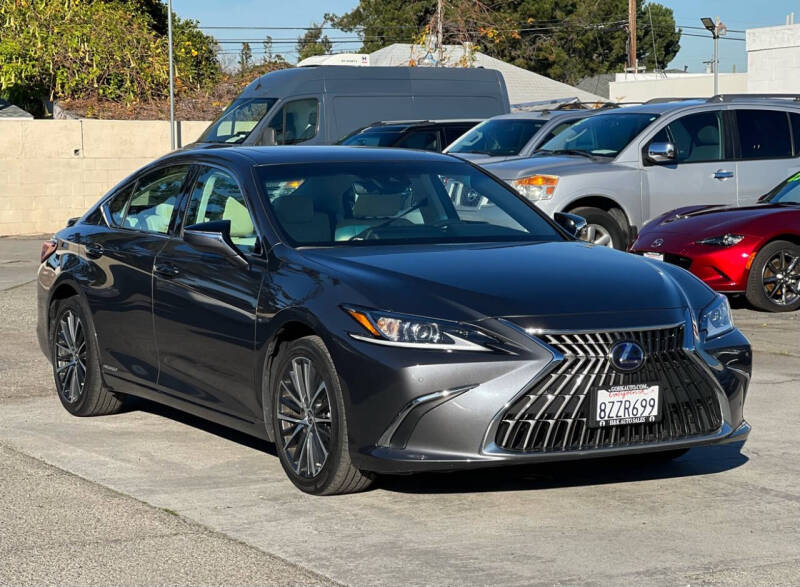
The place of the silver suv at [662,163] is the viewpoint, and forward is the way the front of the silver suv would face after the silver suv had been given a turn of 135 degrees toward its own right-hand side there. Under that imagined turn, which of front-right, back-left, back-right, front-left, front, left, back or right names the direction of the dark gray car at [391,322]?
back

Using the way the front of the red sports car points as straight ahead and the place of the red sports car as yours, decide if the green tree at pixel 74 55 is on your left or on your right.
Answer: on your right

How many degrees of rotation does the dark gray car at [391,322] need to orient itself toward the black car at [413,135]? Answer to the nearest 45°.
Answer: approximately 135° to its left

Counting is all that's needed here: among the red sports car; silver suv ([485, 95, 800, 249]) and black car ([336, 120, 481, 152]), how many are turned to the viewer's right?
0

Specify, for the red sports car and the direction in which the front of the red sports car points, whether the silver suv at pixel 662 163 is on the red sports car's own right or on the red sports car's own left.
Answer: on the red sports car's own right

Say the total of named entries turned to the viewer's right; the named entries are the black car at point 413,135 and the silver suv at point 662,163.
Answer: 0

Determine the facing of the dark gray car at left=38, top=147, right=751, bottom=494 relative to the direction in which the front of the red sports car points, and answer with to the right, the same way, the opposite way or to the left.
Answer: to the left

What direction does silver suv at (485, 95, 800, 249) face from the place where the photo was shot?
facing the viewer and to the left of the viewer

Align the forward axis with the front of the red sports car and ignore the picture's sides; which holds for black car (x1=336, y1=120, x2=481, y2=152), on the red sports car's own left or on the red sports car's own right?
on the red sports car's own right

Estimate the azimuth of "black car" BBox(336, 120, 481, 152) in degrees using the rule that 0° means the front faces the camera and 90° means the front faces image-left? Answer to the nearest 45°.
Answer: approximately 45°

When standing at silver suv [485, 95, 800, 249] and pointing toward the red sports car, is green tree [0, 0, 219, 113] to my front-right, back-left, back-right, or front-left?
back-right

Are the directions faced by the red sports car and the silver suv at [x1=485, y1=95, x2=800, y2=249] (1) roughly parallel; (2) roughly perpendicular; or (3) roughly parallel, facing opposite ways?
roughly parallel

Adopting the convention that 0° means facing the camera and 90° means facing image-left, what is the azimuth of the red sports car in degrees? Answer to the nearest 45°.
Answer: approximately 45°

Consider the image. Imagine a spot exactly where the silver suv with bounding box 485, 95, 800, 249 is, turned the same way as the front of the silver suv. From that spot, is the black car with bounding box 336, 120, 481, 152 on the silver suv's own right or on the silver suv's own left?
on the silver suv's own right

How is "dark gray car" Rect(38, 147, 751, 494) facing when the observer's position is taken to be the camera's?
facing the viewer and to the right of the viewer
